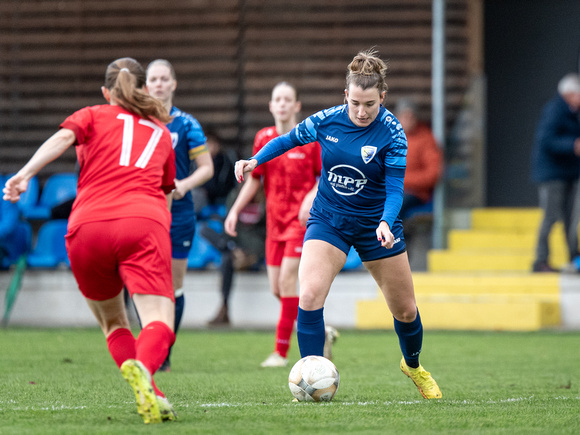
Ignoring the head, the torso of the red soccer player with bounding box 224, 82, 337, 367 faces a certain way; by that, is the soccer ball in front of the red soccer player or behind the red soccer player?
in front

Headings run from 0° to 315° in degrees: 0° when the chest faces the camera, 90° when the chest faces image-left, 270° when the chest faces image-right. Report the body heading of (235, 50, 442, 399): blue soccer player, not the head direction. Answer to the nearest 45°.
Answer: approximately 0°

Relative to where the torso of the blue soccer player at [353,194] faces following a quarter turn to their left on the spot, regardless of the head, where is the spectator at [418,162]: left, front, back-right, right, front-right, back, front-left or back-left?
left

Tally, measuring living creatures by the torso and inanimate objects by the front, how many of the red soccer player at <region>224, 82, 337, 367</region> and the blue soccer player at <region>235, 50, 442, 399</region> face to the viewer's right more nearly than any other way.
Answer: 0

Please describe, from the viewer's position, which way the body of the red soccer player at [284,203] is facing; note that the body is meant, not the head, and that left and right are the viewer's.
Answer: facing the viewer
